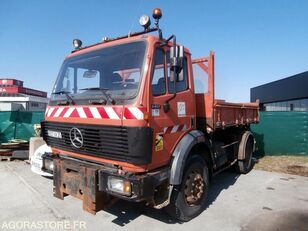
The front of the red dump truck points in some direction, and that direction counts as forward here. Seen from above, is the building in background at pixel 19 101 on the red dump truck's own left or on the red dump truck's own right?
on the red dump truck's own right

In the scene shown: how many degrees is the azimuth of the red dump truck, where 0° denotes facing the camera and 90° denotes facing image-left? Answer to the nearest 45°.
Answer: approximately 45°

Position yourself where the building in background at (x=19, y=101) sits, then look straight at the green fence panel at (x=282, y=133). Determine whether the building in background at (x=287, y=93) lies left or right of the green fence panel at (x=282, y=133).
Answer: left

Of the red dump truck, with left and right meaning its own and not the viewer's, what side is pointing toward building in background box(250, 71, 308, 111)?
back

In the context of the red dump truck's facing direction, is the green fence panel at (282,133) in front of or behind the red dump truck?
behind

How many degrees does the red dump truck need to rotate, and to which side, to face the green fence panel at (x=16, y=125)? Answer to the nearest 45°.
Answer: approximately 90° to its right
